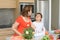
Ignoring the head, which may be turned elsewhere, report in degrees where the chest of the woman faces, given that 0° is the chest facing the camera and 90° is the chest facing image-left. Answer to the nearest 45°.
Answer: approximately 315°
